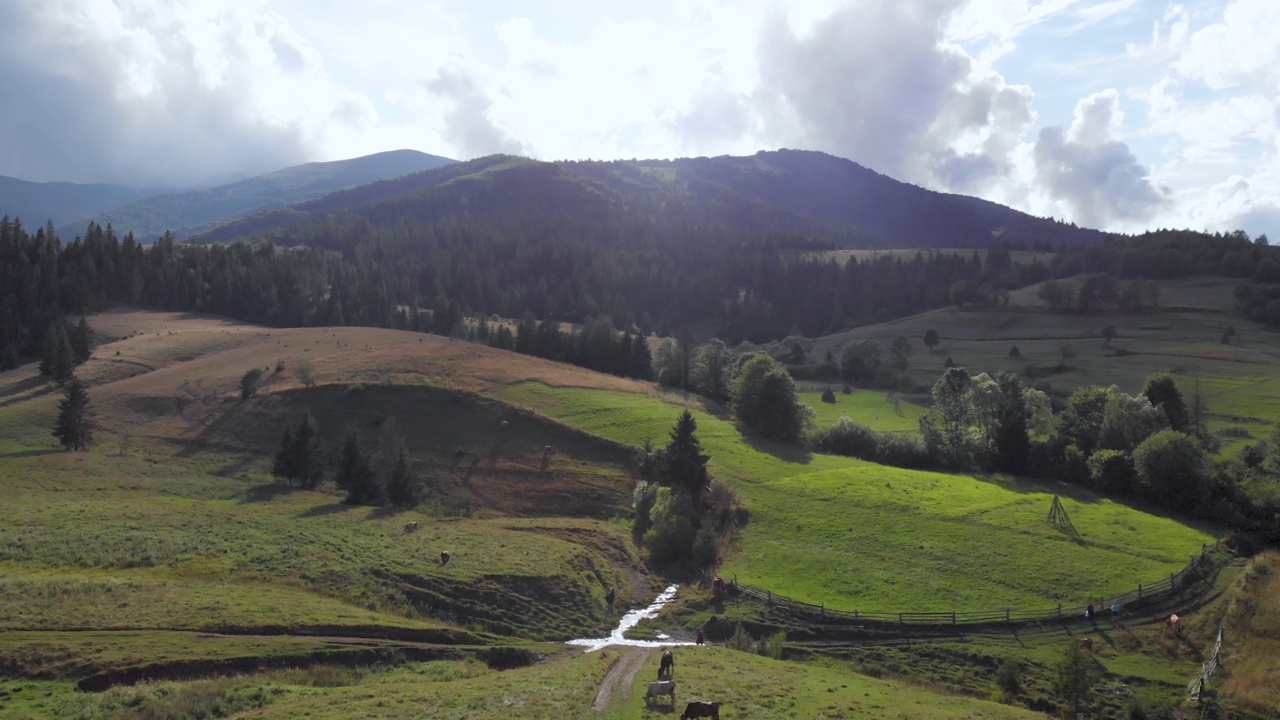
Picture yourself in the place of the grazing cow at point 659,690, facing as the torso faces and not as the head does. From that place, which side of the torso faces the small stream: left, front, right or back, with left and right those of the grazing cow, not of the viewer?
right

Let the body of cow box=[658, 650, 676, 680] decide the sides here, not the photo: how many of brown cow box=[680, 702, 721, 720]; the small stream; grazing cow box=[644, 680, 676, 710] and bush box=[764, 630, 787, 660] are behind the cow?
2

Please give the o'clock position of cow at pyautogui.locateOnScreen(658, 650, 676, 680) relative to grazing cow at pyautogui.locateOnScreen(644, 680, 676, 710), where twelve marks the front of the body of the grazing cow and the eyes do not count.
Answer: The cow is roughly at 3 o'clock from the grazing cow.

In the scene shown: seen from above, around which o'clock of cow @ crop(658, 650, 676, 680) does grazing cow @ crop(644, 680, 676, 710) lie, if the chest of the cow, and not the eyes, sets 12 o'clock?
The grazing cow is roughly at 6 o'clock from the cow.

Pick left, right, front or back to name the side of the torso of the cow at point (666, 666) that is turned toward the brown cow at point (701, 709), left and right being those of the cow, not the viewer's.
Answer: back

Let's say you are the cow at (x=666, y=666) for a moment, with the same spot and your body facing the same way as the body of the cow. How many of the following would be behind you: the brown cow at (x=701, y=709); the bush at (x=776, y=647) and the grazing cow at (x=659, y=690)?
2

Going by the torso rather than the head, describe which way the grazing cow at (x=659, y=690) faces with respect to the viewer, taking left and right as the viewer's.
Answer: facing to the left of the viewer

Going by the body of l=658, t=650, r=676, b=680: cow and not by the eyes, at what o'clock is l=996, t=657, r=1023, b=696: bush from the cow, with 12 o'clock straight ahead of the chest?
The bush is roughly at 2 o'clock from the cow.

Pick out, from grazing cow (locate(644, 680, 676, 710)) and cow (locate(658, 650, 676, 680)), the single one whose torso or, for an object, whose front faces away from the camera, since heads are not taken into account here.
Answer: the cow

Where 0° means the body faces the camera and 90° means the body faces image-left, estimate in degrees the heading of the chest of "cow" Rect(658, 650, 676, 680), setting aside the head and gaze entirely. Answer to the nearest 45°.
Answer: approximately 180°

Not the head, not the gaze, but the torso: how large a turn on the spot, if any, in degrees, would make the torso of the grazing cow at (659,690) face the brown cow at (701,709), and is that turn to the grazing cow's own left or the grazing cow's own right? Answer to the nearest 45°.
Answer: approximately 135° to the grazing cow's own left
